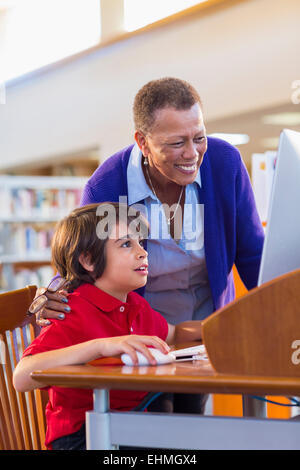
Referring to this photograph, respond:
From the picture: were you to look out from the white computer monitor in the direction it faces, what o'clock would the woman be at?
The woman is roughly at 1 o'clock from the white computer monitor.

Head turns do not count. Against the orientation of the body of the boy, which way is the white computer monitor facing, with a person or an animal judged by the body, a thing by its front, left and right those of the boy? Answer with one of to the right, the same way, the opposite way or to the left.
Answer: the opposite way

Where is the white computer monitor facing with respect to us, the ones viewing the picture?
facing away from the viewer and to the left of the viewer

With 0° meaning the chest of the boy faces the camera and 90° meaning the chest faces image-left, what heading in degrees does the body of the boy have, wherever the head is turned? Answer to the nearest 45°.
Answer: approximately 315°

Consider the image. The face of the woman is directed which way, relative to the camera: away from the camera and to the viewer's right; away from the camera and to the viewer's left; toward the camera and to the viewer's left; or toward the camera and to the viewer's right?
toward the camera and to the viewer's right
